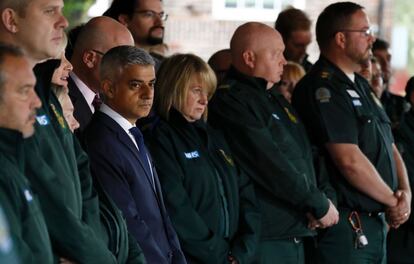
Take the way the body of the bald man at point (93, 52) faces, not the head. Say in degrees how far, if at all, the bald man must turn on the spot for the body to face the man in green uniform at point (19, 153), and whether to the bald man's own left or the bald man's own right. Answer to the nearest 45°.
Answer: approximately 45° to the bald man's own right

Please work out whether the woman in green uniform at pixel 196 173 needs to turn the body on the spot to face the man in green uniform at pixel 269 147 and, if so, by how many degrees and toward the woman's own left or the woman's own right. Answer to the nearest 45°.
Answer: approximately 90° to the woman's own left

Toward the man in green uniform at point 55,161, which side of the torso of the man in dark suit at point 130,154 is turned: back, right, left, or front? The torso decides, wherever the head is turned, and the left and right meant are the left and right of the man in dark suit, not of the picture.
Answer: right

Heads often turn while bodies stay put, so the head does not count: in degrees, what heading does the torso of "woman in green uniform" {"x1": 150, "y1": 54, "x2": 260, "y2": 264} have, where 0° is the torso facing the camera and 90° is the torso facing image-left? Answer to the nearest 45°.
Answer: approximately 315°

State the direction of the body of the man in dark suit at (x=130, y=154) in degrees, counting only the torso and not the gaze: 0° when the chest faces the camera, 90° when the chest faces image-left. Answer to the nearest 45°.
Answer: approximately 315°

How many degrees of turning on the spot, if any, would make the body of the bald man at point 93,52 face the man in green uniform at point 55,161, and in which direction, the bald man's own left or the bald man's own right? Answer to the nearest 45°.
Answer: approximately 45° to the bald man's own right

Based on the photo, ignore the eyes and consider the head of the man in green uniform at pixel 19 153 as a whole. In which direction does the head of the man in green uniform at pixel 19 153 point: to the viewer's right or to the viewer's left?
to the viewer's right
